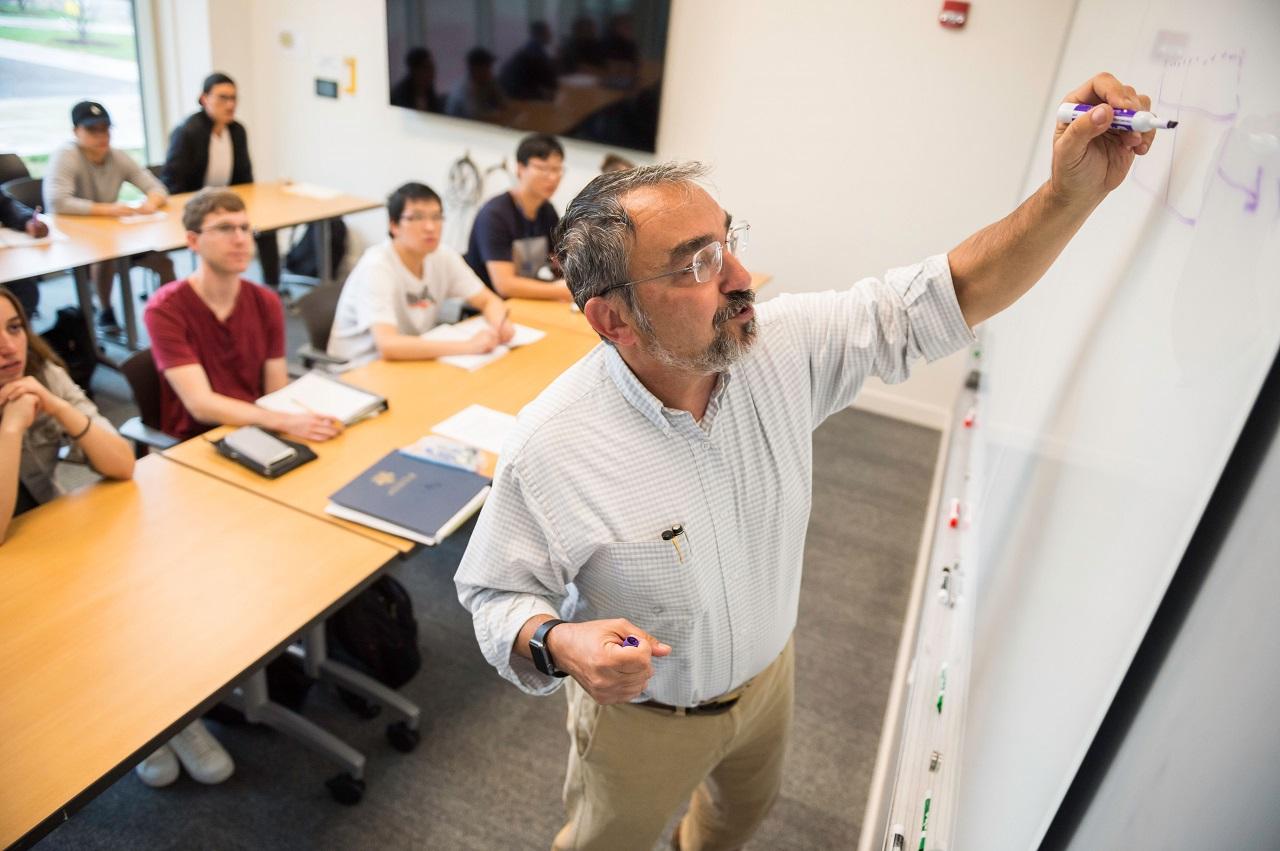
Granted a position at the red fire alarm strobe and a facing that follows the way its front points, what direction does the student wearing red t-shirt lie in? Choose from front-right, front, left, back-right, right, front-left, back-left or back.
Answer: front-right

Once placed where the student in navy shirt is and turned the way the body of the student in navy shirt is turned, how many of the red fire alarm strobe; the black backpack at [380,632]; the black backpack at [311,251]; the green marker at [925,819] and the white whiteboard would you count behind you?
1

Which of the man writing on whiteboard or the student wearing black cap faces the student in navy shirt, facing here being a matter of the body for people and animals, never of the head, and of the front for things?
the student wearing black cap

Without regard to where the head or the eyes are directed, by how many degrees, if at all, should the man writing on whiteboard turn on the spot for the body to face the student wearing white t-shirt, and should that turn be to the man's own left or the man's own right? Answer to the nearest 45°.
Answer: approximately 180°

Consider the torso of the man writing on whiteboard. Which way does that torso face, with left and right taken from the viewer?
facing the viewer and to the right of the viewer

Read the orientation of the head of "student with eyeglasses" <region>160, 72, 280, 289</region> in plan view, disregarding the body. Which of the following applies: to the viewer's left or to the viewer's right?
to the viewer's right

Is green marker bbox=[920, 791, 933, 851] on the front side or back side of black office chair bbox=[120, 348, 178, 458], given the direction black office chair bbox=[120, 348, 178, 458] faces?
on the front side

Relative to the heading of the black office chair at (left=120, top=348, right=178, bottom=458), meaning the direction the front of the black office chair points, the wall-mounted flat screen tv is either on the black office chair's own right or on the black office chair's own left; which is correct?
on the black office chair's own left

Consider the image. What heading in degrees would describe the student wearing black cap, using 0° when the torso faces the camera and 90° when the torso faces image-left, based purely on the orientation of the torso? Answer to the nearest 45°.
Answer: approximately 315°

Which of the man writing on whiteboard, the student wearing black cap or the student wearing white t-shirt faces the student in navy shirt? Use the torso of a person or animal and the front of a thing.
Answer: the student wearing black cap

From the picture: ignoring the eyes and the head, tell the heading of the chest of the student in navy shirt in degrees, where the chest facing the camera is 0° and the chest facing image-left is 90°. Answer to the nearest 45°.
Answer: approximately 315°

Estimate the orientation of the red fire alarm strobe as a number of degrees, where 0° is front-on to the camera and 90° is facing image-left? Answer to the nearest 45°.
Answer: approximately 0°

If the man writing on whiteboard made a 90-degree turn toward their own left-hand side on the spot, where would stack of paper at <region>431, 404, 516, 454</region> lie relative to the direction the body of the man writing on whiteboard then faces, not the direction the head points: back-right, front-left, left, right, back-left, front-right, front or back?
left
